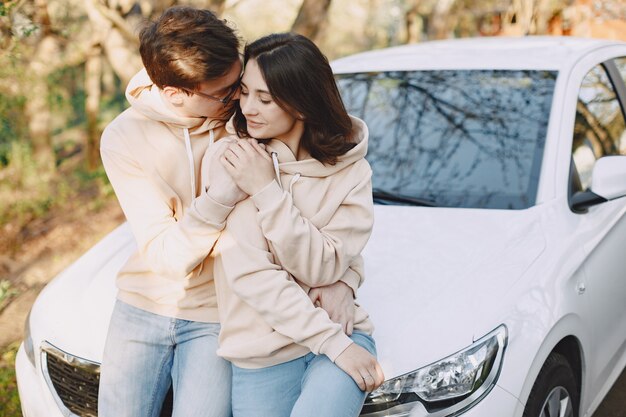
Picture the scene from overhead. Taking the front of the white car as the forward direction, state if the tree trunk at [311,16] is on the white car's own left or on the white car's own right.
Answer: on the white car's own right

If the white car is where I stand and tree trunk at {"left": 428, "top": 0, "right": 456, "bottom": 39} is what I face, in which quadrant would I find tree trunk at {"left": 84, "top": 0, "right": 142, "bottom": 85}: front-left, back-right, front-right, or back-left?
front-left

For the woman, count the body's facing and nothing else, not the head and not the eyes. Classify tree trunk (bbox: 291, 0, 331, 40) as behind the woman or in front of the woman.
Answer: behind

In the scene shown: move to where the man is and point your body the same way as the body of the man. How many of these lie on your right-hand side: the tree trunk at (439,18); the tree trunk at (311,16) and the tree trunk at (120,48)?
0

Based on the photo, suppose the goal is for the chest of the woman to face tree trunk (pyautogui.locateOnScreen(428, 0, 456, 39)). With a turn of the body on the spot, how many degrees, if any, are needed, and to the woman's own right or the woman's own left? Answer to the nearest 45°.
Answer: approximately 135° to the woman's own right

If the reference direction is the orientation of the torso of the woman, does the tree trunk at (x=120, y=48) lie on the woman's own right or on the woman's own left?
on the woman's own right

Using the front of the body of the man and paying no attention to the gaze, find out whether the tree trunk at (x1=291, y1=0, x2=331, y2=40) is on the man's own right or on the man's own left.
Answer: on the man's own left

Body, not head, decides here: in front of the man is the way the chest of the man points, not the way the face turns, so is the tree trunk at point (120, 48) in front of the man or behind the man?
behind

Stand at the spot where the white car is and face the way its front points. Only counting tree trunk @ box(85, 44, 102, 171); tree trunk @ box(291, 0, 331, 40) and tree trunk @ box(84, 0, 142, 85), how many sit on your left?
0

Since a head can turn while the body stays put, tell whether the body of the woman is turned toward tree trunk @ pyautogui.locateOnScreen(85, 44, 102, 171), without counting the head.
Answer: no

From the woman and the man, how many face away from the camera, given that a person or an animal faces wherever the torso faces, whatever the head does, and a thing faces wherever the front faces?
0

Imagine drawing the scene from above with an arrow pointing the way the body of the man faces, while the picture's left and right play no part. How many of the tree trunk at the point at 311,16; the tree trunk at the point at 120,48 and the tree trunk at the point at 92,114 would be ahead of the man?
0

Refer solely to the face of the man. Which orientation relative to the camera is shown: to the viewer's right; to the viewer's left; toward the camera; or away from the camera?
to the viewer's right

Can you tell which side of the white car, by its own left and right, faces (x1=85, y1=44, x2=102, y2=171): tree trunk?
right

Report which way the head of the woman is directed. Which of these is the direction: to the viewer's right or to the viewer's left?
to the viewer's left
